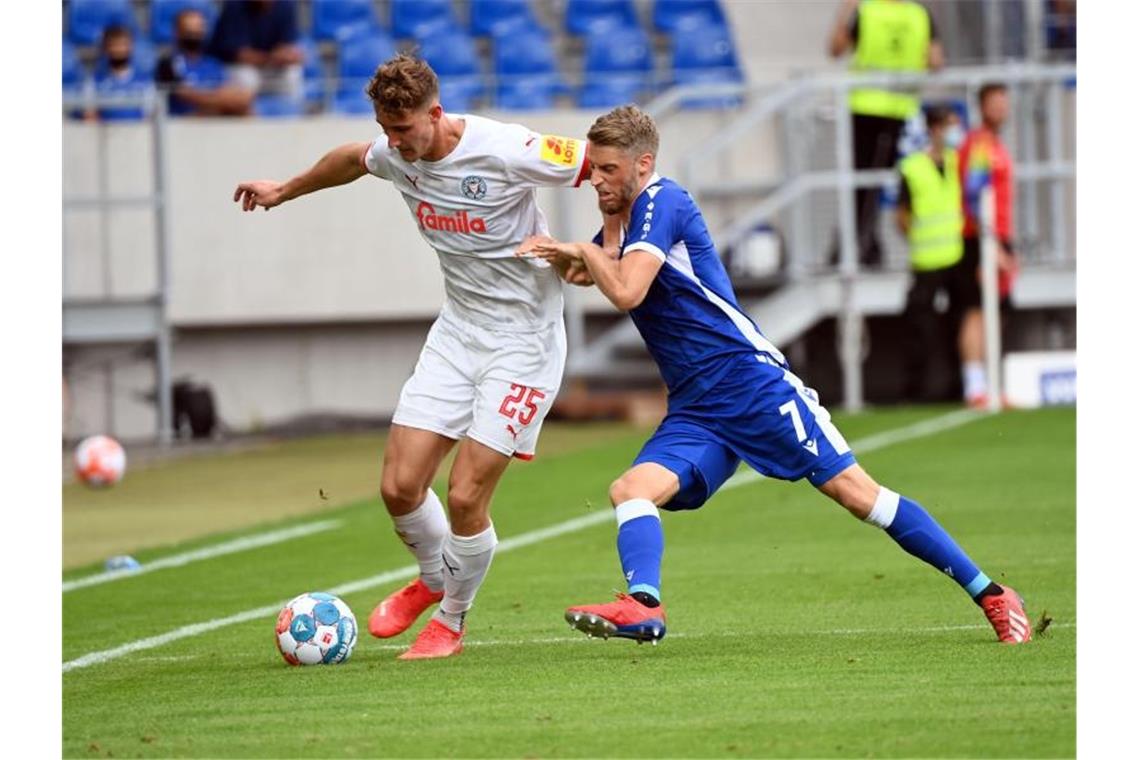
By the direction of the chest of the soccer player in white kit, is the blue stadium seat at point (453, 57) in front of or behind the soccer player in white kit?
behind

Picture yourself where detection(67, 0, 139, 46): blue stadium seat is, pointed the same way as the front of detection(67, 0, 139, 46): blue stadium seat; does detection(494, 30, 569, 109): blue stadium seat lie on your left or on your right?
on your left

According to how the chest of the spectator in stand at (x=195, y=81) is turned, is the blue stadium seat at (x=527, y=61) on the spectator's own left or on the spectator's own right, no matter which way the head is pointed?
on the spectator's own left

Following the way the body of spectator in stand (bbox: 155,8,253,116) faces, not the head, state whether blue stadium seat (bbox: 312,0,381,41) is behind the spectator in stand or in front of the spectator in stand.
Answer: behind

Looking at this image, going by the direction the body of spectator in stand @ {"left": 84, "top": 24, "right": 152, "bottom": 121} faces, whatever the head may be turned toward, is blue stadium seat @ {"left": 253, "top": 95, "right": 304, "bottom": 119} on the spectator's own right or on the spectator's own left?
on the spectator's own left

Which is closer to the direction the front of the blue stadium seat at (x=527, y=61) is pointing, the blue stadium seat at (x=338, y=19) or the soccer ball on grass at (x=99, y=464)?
the soccer ball on grass

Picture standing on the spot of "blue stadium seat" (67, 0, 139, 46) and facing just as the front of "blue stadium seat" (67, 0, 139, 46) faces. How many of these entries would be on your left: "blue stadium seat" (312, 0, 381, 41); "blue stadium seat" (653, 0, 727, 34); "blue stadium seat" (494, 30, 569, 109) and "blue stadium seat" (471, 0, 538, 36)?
4
